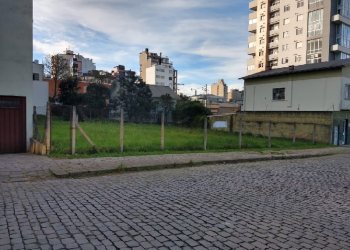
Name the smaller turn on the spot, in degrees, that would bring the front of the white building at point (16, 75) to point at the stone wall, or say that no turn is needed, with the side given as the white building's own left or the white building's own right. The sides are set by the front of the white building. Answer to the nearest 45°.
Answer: approximately 90° to the white building's own left

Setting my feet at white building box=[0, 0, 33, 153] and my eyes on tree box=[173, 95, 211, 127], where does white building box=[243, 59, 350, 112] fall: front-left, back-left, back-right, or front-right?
front-right

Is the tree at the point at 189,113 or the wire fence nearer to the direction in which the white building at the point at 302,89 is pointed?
the wire fence

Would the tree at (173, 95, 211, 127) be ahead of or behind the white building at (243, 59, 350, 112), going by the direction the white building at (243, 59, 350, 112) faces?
behind

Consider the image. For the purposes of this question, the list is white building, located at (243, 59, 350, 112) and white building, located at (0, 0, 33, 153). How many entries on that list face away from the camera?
0

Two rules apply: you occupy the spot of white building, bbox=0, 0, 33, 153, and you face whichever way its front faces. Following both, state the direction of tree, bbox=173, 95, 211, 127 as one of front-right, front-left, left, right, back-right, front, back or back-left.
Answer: back-left

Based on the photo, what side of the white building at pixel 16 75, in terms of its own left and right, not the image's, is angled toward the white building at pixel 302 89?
left

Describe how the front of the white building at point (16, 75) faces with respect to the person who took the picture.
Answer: facing the viewer

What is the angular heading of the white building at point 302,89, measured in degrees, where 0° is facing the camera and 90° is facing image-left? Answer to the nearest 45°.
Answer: approximately 315°
